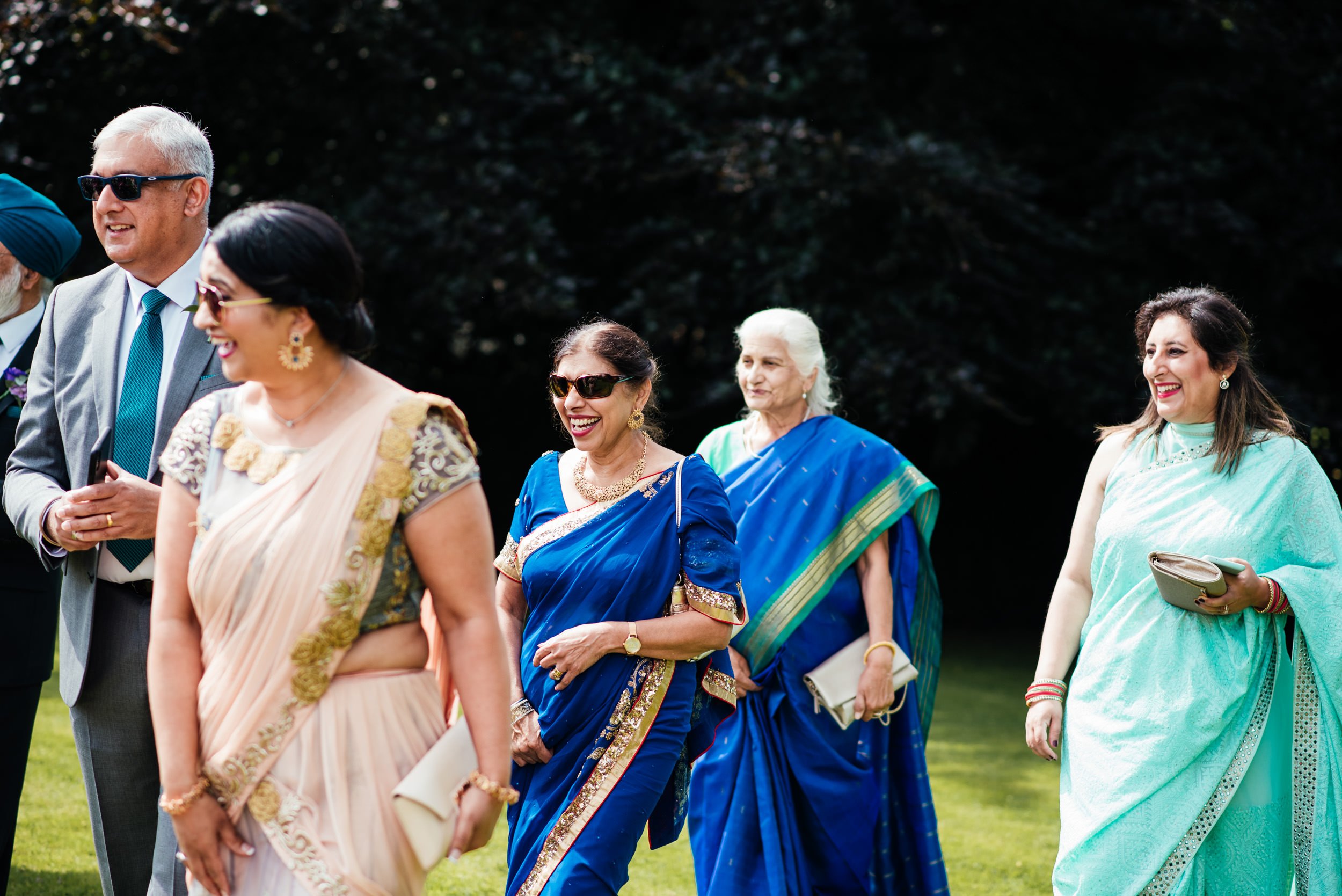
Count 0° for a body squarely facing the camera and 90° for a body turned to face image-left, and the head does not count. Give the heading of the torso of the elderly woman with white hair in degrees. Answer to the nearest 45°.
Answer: approximately 45°

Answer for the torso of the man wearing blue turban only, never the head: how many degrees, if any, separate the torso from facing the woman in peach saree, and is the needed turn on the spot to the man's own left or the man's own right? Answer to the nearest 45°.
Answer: approximately 45° to the man's own left

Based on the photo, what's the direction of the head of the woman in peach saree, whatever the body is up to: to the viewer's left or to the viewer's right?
to the viewer's left

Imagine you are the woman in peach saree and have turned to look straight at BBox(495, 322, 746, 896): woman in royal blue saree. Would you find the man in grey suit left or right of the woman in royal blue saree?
left

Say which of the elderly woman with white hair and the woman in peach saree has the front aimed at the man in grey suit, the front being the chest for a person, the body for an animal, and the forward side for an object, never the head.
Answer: the elderly woman with white hair

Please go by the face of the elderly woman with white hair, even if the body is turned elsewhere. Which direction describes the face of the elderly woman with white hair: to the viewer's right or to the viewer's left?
to the viewer's left

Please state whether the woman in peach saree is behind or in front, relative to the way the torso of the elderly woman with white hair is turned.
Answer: in front

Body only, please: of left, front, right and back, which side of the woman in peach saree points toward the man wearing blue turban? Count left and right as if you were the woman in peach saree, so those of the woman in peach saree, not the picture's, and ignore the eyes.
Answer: right

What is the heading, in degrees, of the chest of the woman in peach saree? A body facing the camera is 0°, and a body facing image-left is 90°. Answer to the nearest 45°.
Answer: approximately 45°
